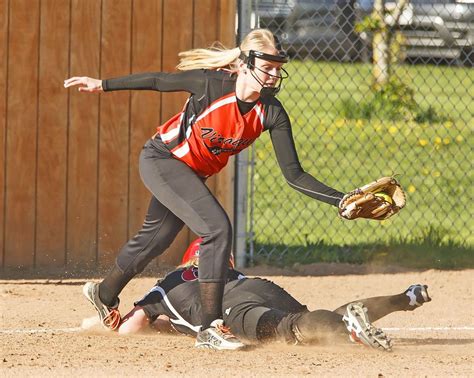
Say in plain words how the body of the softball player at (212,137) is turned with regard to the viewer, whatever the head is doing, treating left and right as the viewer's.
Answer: facing the viewer and to the right of the viewer

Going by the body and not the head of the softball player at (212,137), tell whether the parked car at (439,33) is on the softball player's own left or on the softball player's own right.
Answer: on the softball player's own left

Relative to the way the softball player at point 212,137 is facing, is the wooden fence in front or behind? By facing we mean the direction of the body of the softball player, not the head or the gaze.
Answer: behind

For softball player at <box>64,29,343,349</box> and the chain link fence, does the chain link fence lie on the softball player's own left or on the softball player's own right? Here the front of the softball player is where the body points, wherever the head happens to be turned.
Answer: on the softball player's own left

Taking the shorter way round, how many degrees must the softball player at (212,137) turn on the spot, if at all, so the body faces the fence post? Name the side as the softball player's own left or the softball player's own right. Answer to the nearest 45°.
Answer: approximately 135° to the softball player's own left

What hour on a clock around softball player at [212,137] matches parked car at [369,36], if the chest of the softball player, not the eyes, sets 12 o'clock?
The parked car is roughly at 8 o'clock from the softball player.
